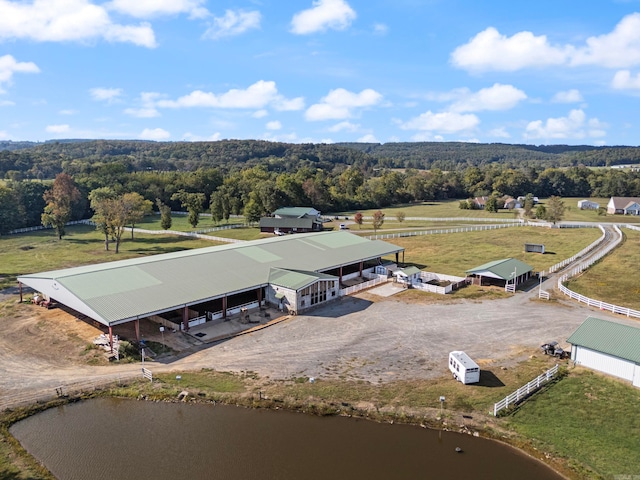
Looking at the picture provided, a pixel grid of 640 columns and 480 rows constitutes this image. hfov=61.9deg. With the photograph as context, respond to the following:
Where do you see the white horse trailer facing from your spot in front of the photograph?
facing away from the viewer and to the left of the viewer

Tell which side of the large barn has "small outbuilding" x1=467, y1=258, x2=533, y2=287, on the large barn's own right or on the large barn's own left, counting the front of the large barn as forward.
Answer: on the large barn's own left

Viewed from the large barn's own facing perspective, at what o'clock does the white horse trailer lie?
The white horse trailer is roughly at 12 o'clock from the large barn.

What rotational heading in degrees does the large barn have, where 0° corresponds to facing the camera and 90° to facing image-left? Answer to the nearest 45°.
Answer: approximately 315°

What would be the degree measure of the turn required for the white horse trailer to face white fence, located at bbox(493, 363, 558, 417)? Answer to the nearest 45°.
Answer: approximately 135° to its right

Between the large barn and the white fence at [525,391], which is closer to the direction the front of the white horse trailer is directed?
the large barn

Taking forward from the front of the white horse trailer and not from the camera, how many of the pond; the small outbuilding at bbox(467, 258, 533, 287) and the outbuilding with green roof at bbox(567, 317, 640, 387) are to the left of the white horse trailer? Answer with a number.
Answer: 1

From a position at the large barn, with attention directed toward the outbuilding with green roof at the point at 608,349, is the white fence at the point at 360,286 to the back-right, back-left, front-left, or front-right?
front-left
